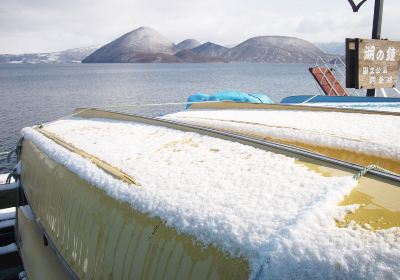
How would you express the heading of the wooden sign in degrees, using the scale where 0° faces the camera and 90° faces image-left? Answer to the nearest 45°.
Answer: approximately 315°

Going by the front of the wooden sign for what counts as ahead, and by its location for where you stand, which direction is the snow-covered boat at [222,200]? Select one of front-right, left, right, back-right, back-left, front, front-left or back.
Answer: front-right
